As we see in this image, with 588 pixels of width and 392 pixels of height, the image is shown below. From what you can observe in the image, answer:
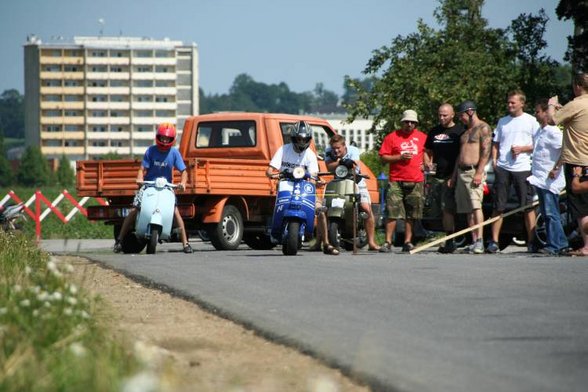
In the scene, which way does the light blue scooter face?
toward the camera

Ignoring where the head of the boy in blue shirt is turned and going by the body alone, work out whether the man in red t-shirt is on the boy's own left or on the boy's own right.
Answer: on the boy's own left

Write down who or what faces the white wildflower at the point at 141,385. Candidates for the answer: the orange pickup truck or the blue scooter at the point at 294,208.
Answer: the blue scooter

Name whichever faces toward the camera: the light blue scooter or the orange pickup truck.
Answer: the light blue scooter

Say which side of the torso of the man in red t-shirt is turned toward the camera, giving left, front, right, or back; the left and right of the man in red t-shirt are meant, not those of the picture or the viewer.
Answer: front

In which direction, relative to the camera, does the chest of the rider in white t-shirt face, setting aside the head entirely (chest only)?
toward the camera

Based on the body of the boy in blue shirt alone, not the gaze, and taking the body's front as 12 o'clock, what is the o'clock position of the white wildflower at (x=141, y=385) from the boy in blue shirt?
The white wildflower is roughly at 12 o'clock from the boy in blue shirt.

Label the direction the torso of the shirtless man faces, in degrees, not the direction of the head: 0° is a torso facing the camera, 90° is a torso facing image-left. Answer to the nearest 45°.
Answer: approximately 45°

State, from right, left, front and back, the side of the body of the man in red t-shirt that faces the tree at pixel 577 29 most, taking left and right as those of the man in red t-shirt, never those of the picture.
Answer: back

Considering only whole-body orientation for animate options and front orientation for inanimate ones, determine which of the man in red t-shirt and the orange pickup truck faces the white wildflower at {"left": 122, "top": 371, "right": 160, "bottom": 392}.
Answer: the man in red t-shirt
